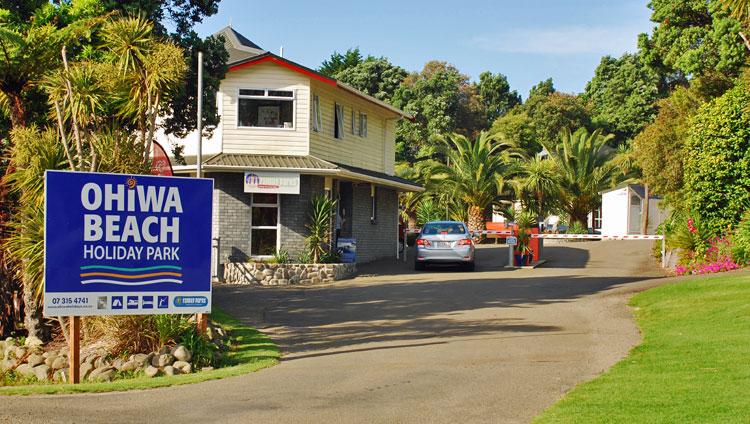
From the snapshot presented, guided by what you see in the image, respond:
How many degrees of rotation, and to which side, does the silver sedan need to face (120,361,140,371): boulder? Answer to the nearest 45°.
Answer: approximately 180°

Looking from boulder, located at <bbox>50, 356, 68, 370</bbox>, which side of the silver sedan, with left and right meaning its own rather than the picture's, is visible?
back

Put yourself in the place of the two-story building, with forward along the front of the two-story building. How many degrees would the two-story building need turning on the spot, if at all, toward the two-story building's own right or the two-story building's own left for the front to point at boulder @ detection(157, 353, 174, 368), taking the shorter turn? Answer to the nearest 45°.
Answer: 0° — it already faces it

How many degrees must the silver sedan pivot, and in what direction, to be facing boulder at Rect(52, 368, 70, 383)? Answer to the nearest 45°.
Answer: approximately 180°

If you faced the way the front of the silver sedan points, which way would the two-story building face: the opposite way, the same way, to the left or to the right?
the opposite way

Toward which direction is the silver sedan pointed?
away from the camera

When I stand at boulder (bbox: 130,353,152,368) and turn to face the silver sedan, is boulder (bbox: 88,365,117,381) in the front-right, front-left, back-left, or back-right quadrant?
back-left

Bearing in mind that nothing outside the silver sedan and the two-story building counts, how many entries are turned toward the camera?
1

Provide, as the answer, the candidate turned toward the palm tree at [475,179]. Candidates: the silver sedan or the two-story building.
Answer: the silver sedan

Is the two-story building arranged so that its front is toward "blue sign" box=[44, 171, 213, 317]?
yes

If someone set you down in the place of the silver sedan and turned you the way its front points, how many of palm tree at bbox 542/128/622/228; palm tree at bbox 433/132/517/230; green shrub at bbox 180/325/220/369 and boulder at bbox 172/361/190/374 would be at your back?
2

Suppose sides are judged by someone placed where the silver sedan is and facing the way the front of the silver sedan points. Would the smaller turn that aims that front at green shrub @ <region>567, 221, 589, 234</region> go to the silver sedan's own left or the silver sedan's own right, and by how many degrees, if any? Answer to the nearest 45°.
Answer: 0° — it already faces it

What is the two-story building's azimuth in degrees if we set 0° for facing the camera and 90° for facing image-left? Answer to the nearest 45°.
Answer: approximately 0°

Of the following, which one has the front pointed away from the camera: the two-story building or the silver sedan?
the silver sedan

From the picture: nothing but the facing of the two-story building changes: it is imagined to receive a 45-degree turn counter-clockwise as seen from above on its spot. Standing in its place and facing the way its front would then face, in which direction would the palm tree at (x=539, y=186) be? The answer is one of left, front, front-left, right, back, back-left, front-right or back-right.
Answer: left
